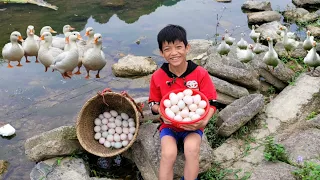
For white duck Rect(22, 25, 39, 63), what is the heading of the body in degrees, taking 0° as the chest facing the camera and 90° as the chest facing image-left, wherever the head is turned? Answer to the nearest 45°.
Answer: approximately 0°

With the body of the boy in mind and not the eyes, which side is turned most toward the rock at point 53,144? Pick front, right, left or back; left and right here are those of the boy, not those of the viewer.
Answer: right

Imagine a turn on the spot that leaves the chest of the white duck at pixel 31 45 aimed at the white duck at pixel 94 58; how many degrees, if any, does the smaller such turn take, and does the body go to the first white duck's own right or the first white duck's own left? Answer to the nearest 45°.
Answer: approximately 45° to the first white duck's own left

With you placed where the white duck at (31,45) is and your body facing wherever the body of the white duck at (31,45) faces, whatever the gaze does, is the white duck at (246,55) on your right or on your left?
on your left

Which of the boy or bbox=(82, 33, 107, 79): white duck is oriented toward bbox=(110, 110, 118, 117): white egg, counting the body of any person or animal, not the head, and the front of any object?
the white duck
